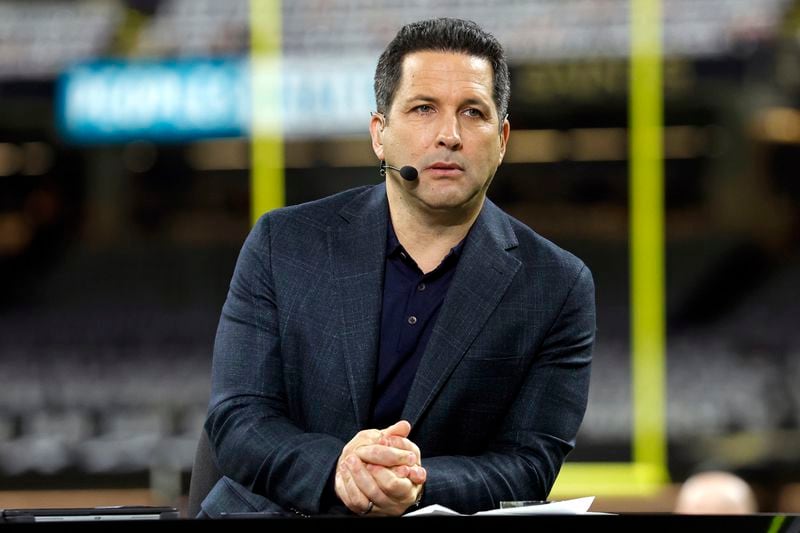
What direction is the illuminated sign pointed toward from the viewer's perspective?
toward the camera

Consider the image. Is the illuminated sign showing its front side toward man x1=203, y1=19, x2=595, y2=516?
yes

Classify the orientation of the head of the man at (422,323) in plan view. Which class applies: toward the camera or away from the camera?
toward the camera

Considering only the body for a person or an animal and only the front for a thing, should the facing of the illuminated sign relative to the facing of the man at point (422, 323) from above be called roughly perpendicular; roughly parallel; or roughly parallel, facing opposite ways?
roughly parallel

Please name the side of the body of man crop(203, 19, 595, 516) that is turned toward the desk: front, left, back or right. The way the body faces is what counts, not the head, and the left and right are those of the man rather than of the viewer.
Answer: front

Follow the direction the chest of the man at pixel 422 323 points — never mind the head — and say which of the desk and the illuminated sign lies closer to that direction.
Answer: the desk

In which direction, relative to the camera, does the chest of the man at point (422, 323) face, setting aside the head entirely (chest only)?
toward the camera

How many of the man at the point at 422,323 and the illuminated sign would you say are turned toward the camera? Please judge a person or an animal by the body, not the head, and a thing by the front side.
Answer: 2

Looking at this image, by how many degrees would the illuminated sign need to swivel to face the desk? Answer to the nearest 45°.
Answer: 0° — it already faces it

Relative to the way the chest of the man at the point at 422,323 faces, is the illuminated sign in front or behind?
behind
